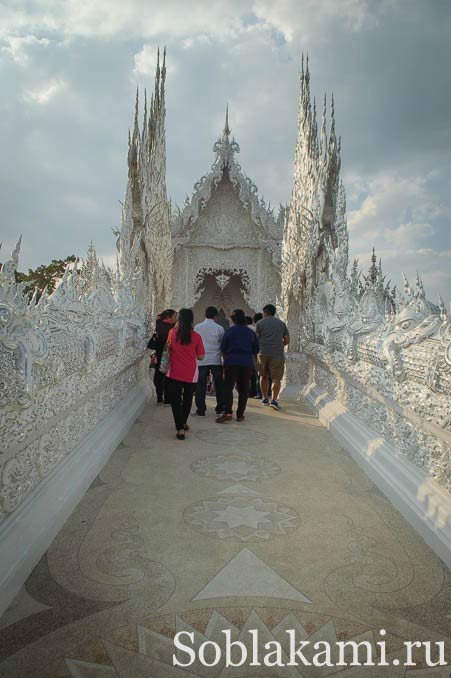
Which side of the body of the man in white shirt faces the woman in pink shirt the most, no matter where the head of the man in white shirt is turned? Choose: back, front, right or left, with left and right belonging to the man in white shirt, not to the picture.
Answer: back

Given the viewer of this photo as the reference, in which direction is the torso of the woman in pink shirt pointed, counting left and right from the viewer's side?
facing away from the viewer

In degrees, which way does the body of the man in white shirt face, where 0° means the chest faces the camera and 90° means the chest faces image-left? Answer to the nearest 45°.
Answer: approximately 180°

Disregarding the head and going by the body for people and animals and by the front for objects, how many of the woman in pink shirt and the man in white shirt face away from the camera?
2

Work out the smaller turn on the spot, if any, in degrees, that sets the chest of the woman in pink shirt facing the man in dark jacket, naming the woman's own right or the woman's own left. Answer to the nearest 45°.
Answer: approximately 45° to the woman's own right
